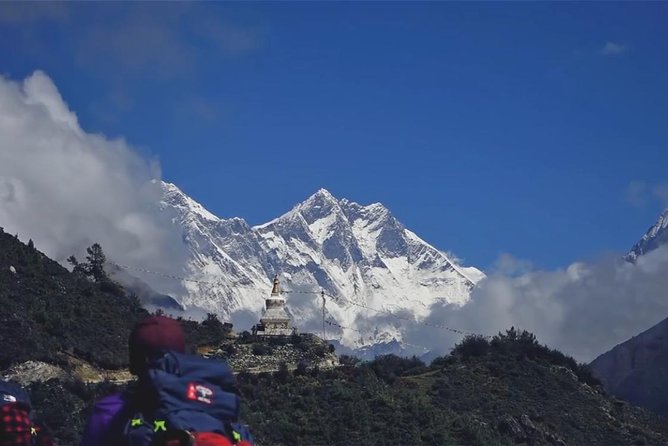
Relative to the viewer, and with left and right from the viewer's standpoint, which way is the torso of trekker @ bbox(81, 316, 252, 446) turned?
facing away from the viewer and to the left of the viewer
